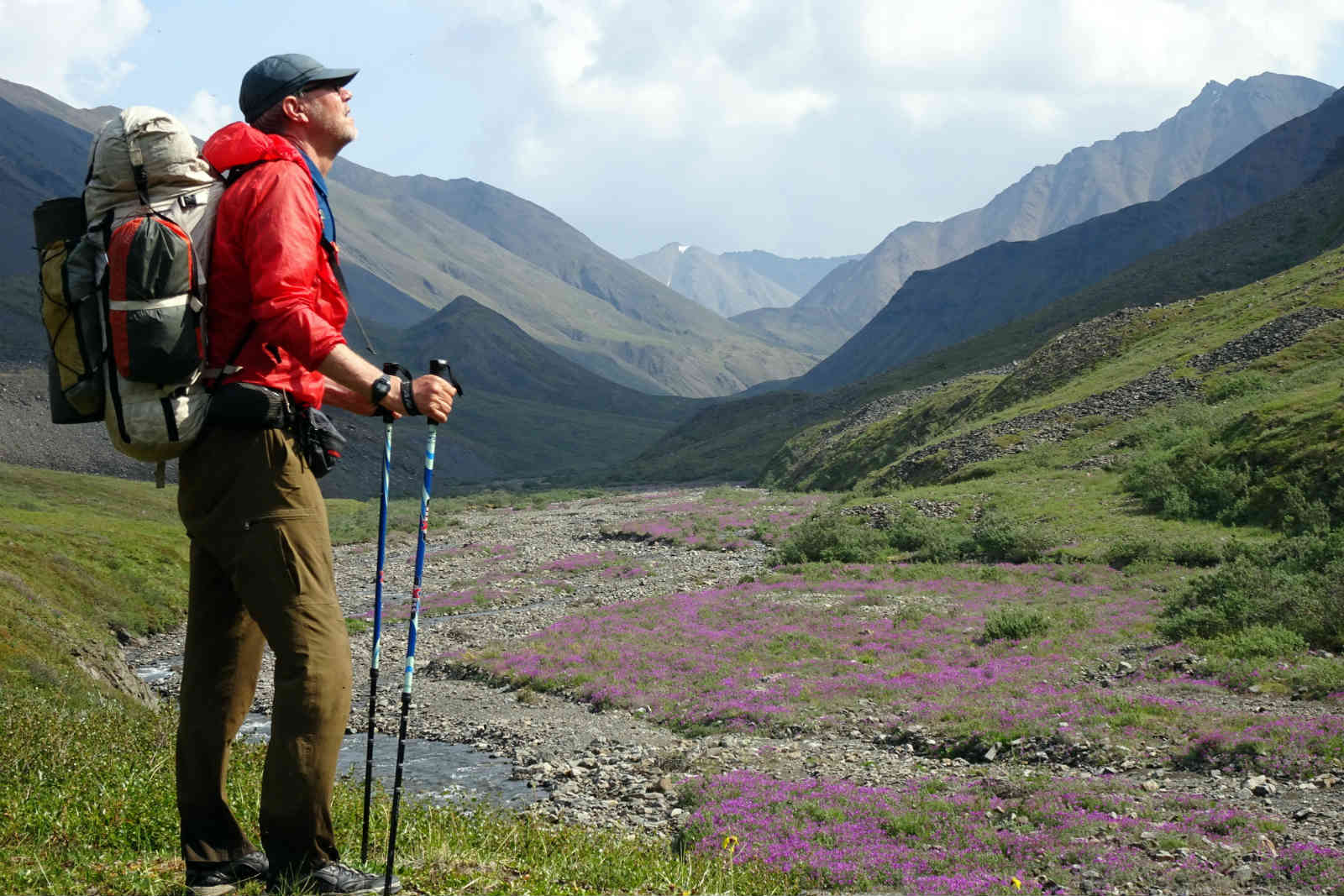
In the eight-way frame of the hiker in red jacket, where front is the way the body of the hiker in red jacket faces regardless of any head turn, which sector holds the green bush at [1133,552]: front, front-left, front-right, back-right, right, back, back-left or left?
front-left

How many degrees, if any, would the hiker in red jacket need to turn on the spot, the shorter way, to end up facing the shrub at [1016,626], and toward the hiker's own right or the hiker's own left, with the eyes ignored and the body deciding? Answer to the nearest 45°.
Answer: approximately 45° to the hiker's own left

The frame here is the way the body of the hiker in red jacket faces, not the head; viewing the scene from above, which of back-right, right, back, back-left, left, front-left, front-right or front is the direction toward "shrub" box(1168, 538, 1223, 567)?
front-left

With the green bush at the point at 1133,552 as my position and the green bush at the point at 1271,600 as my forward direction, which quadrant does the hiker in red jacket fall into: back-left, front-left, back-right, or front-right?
front-right

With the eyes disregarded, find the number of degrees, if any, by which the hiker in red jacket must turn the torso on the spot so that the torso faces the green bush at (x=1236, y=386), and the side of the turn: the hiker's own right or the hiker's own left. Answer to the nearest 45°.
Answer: approximately 45° to the hiker's own left

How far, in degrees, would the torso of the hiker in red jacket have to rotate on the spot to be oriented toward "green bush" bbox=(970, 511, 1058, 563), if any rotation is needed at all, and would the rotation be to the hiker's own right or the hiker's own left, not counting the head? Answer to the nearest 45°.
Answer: approximately 45° to the hiker's own left

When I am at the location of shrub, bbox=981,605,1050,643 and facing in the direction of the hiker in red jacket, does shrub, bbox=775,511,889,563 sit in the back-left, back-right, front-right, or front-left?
back-right

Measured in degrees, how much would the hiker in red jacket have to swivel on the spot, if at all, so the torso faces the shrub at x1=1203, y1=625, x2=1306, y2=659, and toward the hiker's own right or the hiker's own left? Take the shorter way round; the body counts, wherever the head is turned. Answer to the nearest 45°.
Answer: approximately 45° to the hiker's own left

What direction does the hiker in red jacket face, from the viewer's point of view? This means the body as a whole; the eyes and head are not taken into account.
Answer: to the viewer's right

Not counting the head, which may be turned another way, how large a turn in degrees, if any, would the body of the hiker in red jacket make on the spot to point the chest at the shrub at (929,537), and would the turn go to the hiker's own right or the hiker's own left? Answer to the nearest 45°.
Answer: approximately 45° to the hiker's own left

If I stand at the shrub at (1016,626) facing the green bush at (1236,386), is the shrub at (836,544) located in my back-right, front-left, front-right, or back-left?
front-left
